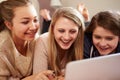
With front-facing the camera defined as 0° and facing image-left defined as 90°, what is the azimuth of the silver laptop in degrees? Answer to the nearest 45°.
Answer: approximately 135°
